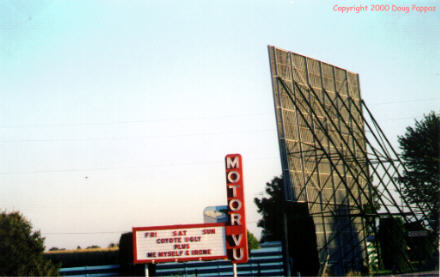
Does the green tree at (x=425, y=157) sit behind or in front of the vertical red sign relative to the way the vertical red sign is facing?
behind

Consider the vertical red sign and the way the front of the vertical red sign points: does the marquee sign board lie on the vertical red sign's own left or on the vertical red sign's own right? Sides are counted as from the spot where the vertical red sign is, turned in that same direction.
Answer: on the vertical red sign's own right

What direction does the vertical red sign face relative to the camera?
toward the camera

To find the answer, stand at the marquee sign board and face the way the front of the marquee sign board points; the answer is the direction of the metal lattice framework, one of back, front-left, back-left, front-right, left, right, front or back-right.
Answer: back-left

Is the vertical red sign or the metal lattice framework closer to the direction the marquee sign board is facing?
the vertical red sign

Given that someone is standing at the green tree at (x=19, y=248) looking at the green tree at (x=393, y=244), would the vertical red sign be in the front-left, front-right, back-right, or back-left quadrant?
front-right

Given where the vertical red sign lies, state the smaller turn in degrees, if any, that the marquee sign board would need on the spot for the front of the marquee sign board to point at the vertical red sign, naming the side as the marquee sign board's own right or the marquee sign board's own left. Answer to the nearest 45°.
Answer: approximately 90° to the marquee sign board's own left

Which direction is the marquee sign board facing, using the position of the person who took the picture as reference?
facing the viewer

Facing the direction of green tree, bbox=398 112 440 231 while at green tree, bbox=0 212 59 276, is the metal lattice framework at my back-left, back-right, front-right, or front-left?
front-right

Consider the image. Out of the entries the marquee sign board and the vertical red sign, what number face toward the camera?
2
